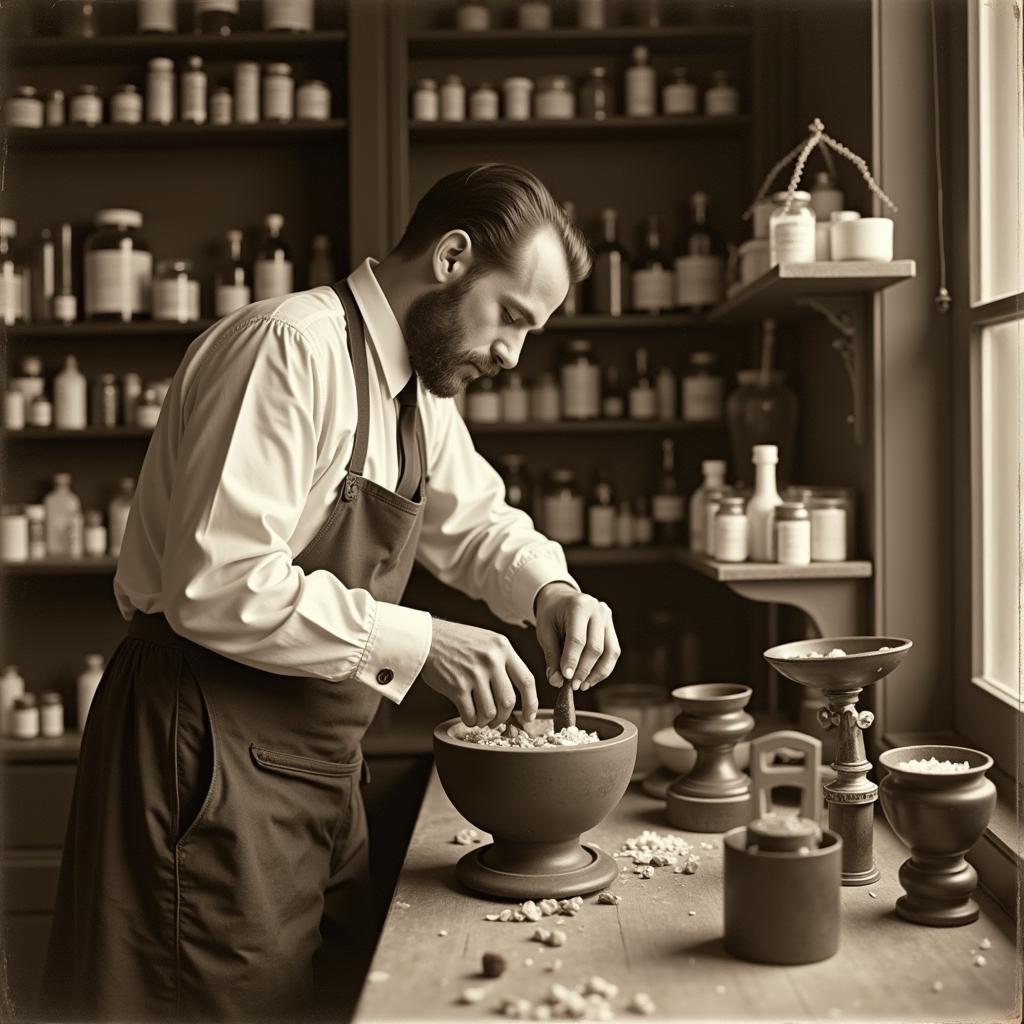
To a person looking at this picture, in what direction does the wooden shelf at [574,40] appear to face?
facing the viewer

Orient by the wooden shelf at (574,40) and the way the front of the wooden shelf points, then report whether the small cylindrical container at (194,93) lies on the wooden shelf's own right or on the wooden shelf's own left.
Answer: on the wooden shelf's own right

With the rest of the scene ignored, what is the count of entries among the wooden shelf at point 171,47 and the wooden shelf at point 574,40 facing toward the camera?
2

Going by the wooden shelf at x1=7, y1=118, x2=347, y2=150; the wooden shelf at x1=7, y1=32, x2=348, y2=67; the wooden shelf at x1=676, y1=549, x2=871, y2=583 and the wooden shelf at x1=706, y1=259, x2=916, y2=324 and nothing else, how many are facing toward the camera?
4

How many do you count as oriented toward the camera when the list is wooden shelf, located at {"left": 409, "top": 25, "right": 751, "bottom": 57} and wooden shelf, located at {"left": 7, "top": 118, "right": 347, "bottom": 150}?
2

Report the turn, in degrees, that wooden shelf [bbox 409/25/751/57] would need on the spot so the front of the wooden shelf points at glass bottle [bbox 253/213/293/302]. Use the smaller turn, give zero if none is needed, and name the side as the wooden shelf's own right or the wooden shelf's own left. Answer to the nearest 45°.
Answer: approximately 90° to the wooden shelf's own right

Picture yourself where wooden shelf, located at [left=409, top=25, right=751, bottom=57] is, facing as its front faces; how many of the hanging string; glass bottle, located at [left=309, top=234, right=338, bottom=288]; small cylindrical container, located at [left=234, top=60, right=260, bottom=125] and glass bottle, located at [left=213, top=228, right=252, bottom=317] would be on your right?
3

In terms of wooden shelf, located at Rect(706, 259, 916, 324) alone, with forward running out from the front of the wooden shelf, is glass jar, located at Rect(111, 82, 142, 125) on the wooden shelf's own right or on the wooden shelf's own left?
on the wooden shelf's own right

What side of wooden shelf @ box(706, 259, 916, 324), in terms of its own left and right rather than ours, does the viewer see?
front

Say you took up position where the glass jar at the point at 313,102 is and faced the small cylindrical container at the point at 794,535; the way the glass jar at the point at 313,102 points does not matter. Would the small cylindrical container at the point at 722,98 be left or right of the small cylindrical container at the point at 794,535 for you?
left

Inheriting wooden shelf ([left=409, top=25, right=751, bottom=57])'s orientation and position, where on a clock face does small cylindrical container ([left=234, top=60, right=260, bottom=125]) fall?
The small cylindrical container is roughly at 3 o'clock from the wooden shelf.

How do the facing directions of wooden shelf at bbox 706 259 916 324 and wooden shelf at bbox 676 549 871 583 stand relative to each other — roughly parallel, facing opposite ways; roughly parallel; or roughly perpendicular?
roughly parallel

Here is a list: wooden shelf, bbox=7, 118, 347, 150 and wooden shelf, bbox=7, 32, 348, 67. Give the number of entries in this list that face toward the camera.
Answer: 2
